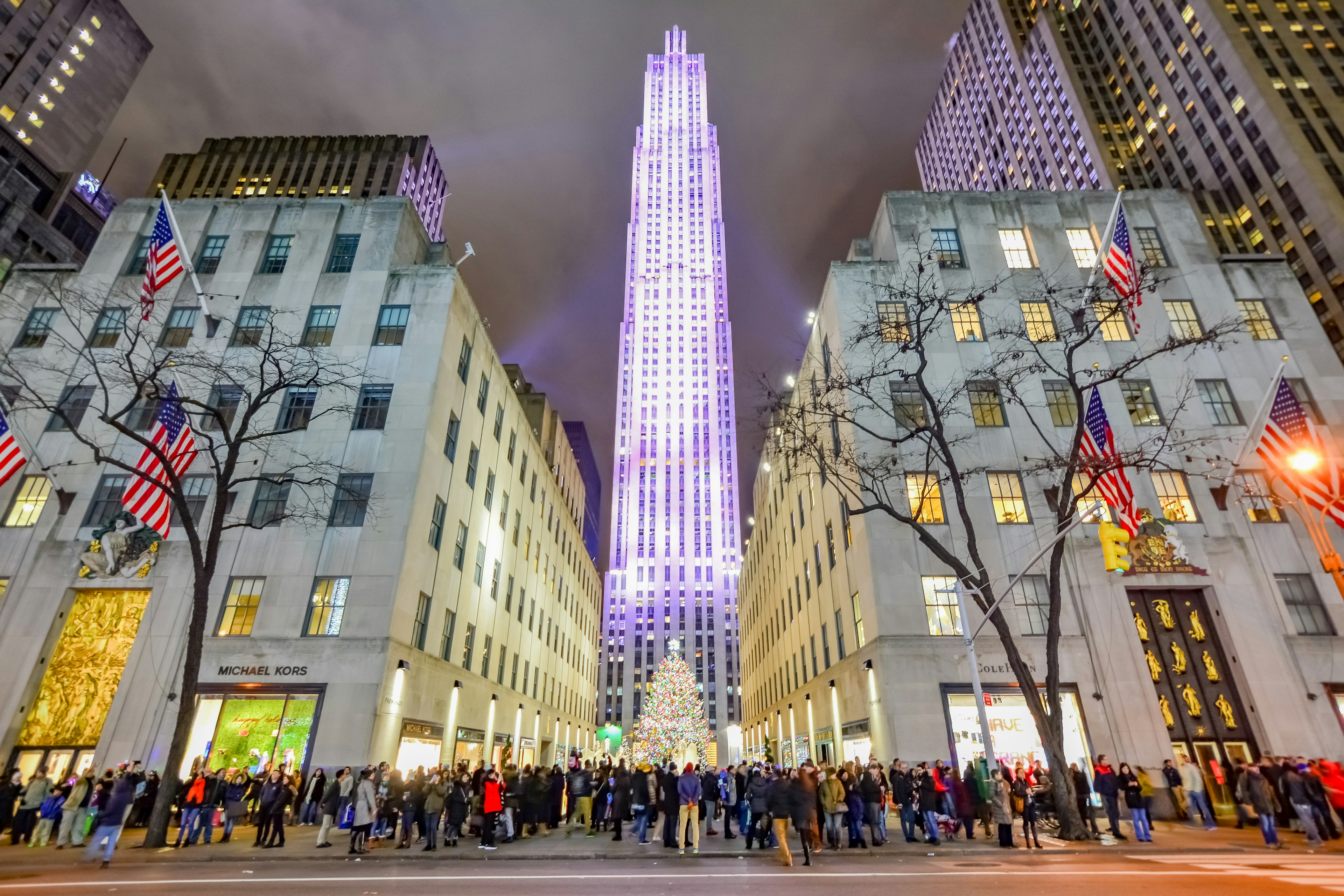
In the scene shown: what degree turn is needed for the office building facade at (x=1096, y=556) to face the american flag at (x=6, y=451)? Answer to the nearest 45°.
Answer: approximately 45° to its right

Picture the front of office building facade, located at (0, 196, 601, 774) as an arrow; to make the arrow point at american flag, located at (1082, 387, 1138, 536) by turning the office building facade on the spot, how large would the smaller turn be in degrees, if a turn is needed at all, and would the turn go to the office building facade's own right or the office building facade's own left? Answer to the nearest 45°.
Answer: approximately 45° to the office building facade's own left

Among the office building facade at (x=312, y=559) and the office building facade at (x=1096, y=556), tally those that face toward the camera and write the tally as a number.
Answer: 2

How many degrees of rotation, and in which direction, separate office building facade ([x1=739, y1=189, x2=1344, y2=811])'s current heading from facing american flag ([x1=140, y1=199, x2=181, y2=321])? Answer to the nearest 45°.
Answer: approximately 45° to its right

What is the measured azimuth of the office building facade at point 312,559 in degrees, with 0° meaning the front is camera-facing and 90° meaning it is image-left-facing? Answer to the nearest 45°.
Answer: approximately 0°
